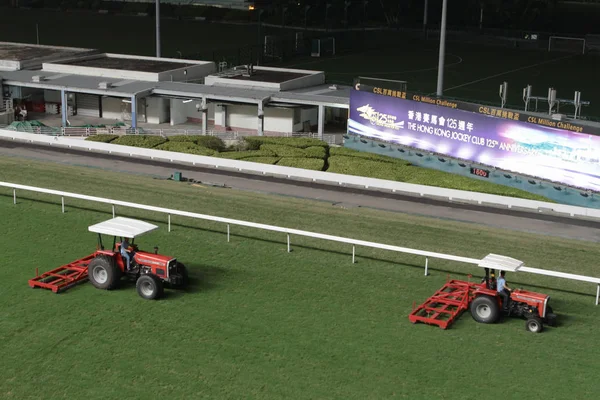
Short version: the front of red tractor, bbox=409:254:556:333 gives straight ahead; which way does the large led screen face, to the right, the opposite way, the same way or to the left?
to the right

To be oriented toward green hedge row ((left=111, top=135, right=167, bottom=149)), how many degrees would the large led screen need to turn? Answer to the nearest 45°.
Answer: approximately 45° to its right

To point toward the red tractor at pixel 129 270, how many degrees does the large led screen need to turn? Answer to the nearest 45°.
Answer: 0° — it already faces it

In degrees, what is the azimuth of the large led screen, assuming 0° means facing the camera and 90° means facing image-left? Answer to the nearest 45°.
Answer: approximately 45°

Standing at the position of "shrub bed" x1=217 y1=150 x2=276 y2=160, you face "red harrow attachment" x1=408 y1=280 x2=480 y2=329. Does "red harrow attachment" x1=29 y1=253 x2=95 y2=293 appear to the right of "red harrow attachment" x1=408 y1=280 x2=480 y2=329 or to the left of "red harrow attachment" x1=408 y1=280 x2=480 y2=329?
right

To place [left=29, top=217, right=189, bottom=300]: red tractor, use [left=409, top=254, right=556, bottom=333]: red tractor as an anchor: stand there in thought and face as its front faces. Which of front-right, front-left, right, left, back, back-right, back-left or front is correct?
back-right

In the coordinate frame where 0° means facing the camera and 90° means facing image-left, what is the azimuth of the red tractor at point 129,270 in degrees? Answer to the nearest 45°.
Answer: approximately 315°

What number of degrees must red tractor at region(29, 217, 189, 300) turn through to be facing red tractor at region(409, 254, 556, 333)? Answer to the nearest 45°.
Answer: approximately 45° to its left

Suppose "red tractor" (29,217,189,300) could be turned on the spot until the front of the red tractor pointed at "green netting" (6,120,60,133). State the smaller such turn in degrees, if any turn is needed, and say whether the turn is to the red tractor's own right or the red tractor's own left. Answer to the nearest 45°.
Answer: approximately 135° to the red tractor's own left

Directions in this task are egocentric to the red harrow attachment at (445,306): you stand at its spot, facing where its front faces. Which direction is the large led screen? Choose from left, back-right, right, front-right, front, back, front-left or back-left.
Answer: back-left

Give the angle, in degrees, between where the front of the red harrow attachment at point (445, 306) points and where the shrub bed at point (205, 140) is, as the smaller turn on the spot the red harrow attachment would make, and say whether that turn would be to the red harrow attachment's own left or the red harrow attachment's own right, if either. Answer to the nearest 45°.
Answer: approximately 180°
